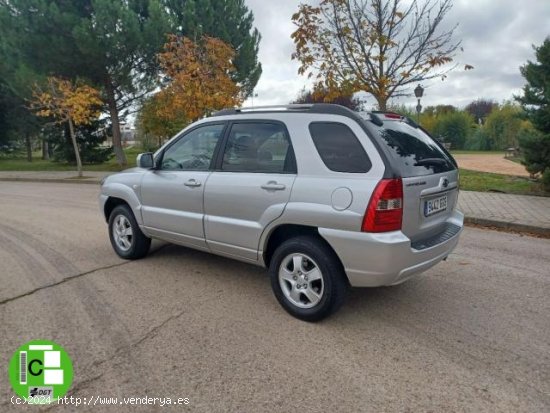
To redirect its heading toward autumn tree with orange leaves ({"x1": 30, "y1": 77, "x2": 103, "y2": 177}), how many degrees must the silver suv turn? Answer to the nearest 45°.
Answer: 0° — it already faces it

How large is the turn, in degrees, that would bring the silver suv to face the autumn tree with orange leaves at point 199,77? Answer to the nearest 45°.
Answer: approximately 45° to its right

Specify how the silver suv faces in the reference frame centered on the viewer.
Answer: facing away from the viewer and to the left of the viewer

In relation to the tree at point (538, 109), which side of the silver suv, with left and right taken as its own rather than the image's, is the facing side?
right

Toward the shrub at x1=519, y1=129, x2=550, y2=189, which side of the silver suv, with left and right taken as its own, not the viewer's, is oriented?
right

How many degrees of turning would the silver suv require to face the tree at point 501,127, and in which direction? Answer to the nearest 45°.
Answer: approximately 90° to its right

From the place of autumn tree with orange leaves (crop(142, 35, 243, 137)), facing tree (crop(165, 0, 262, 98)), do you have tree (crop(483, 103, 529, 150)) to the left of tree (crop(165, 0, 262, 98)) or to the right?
right

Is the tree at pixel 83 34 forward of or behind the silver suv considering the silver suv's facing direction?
forward

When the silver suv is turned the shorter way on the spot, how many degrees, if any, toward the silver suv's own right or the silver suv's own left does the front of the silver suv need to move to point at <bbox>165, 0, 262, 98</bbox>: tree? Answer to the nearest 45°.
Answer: approximately 45° to the silver suv's own right

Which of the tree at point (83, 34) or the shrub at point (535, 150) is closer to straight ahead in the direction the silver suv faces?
the tree
